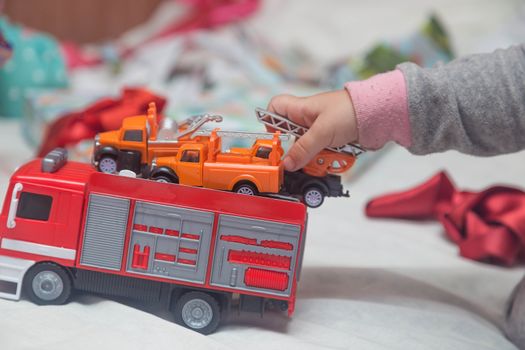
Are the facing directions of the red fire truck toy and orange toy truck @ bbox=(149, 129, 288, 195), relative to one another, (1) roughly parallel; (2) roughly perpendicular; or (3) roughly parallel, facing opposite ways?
roughly parallel

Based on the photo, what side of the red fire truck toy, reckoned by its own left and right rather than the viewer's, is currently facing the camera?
left

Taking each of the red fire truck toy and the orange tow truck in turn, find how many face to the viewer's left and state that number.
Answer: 2

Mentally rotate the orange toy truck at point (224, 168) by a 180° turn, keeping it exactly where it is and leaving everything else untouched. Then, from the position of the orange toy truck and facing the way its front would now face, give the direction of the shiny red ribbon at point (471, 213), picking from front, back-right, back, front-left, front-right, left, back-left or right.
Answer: front-left

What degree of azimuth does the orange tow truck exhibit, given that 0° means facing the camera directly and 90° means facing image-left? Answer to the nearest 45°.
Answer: approximately 90°

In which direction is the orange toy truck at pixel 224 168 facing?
to the viewer's left

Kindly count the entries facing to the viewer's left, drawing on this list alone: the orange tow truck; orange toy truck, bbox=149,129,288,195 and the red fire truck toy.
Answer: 3

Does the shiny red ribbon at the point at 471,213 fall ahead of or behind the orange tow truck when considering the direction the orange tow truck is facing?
behind

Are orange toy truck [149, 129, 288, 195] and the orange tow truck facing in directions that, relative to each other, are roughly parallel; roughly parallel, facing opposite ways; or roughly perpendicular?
roughly parallel

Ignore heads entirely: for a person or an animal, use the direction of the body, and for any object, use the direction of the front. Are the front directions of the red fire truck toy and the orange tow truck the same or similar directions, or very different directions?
same or similar directions
